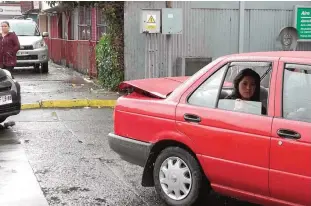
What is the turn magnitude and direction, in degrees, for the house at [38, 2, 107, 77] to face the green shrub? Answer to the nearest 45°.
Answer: approximately 45° to its left

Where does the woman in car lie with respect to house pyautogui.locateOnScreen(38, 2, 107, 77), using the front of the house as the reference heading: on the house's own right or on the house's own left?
on the house's own left
